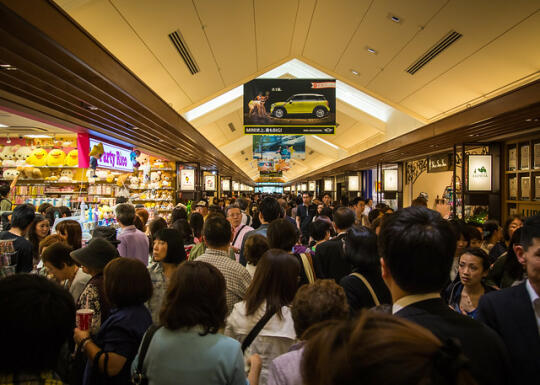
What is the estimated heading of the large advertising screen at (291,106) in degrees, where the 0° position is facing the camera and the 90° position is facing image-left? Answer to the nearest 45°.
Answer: approximately 0°

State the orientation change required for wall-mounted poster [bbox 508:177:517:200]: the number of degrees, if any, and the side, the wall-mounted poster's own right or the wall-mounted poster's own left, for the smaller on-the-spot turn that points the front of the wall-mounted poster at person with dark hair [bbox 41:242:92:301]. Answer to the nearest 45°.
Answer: approximately 45° to the wall-mounted poster's own left

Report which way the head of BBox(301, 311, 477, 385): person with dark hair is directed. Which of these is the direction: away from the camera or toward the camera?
away from the camera

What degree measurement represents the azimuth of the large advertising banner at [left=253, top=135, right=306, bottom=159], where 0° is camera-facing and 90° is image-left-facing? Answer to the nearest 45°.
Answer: approximately 0°

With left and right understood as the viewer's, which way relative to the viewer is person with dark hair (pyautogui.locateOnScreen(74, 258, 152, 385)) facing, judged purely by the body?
facing away from the viewer and to the left of the viewer

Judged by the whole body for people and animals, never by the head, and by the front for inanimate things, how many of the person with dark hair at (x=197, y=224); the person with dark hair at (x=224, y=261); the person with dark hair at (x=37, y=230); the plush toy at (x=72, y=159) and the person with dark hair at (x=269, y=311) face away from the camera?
3

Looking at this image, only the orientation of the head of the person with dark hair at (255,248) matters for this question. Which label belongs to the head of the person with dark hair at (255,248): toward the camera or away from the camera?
away from the camera

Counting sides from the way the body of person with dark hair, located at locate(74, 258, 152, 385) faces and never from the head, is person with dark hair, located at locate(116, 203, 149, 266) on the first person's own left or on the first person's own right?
on the first person's own right

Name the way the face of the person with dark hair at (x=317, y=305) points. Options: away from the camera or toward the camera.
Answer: away from the camera

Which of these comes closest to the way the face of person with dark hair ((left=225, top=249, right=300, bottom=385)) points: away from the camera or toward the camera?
away from the camera

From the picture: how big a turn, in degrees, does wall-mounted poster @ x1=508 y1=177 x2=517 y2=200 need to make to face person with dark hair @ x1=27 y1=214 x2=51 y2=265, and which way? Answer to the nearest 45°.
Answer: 0° — it already faces them

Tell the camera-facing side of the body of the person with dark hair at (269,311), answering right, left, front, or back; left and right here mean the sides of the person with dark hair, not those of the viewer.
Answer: back
